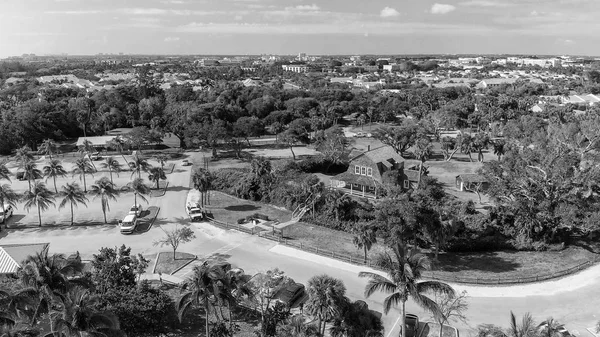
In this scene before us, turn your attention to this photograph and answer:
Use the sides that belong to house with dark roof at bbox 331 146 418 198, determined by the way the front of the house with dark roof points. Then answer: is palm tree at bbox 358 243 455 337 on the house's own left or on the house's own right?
on the house's own left

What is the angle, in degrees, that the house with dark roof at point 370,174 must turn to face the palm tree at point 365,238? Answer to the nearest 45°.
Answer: approximately 45° to its left

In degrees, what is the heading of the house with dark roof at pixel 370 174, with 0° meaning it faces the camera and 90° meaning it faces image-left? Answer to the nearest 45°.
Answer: approximately 45°
